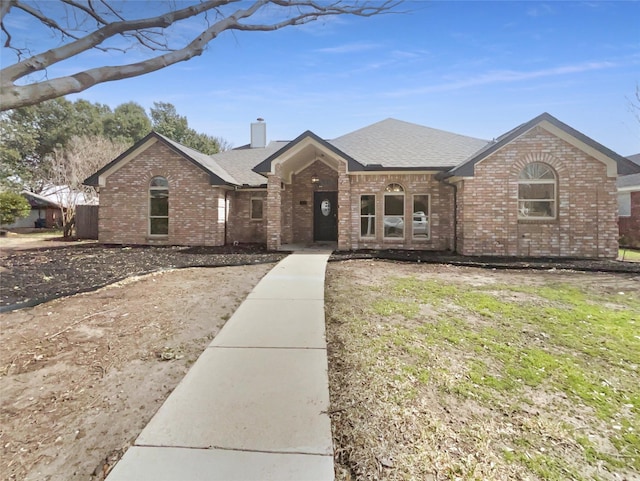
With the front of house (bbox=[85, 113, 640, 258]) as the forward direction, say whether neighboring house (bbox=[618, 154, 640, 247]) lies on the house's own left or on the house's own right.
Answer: on the house's own left

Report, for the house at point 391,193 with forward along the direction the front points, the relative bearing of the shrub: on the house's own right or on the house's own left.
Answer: on the house's own right

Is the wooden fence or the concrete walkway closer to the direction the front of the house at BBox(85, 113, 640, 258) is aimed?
the concrete walkway

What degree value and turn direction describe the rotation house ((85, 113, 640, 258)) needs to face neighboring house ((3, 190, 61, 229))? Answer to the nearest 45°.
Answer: approximately 135° to its right

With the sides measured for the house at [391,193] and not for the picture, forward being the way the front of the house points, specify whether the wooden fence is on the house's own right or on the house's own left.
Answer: on the house's own right

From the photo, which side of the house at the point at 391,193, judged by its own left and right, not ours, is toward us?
front
